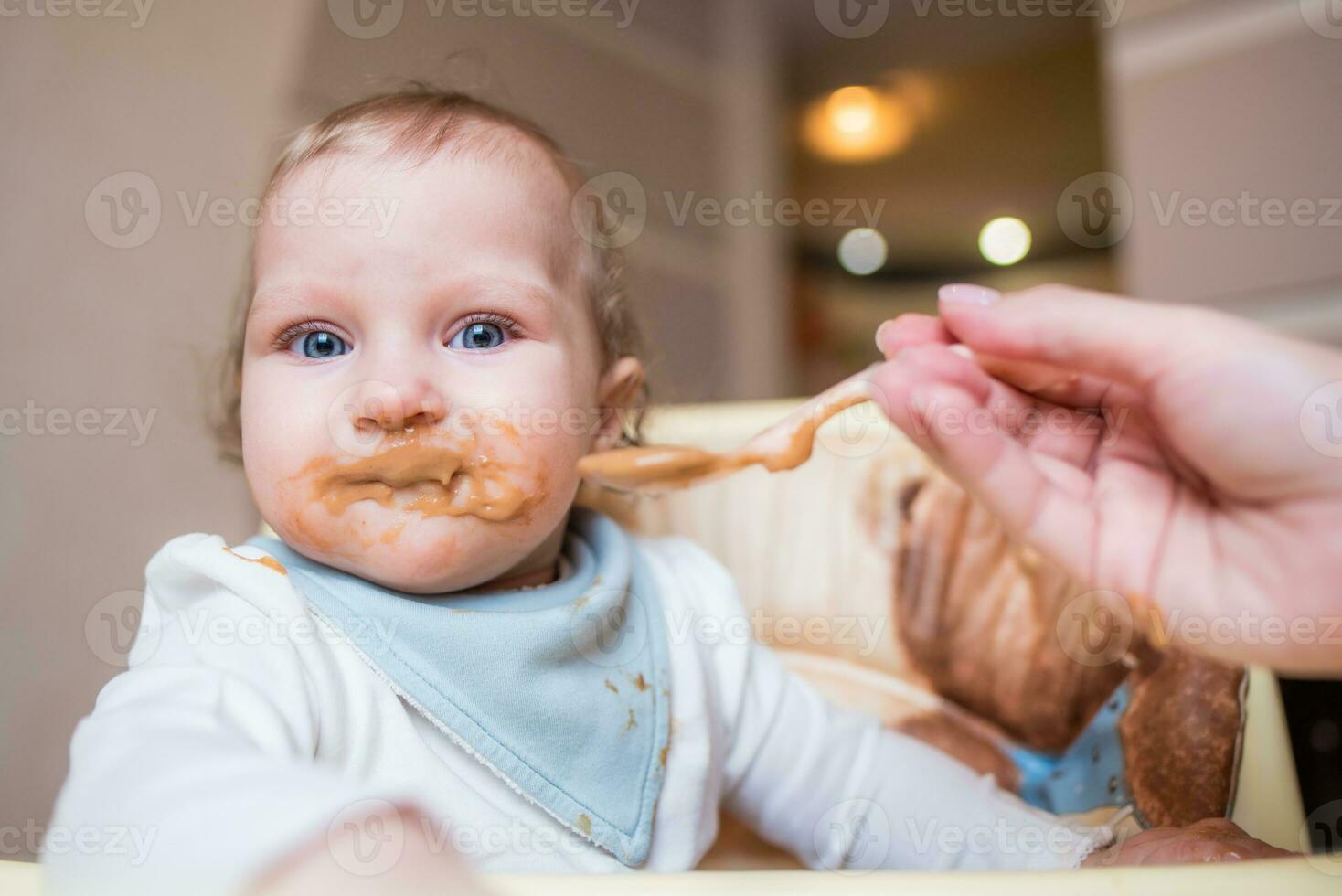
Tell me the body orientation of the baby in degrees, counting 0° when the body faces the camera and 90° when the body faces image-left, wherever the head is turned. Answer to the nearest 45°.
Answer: approximately 0°

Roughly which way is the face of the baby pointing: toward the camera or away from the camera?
toward the camera
